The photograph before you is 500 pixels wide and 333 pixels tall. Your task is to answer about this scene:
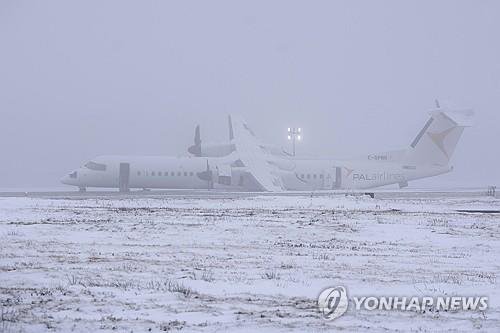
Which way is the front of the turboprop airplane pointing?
to the viewer's left
